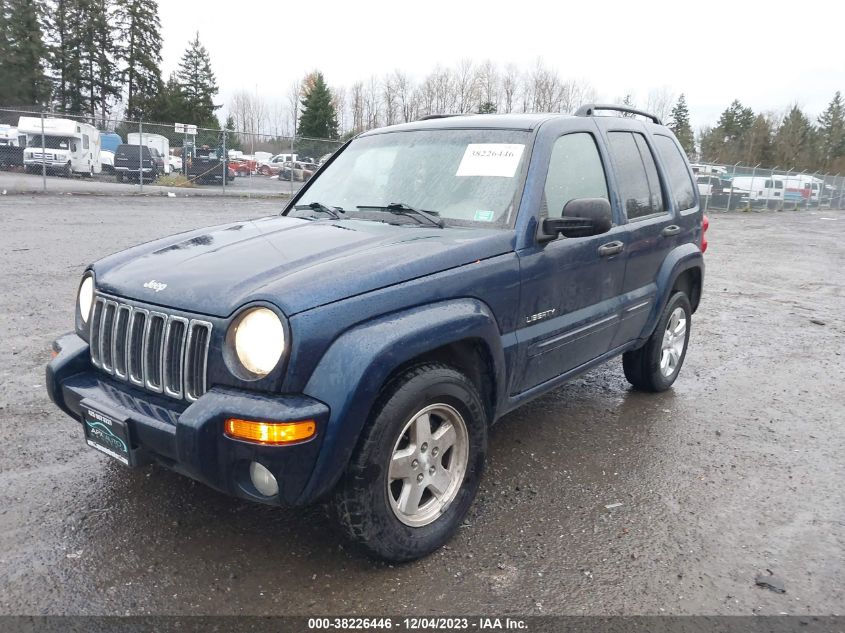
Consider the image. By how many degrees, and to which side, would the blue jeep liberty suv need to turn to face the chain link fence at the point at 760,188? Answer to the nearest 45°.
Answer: approximately 180°

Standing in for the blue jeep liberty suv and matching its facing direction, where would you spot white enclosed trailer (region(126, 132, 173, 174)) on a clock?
The white enclosed trailer is roughly at 4 o'clock from the blue jeep liberty suv.

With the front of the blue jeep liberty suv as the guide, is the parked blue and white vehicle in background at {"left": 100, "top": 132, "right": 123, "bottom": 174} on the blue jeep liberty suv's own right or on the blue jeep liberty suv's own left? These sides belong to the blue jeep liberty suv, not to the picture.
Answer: on the blue jeep liberty suv's own right

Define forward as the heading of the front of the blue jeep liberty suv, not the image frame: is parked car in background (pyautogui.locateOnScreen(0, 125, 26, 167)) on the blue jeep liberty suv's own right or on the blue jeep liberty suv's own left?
on the blue jeep liberty suv's own right

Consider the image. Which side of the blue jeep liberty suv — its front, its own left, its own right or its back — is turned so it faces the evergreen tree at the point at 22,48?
right

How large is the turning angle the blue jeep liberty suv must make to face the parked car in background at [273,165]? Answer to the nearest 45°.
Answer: approximately 135° to its right

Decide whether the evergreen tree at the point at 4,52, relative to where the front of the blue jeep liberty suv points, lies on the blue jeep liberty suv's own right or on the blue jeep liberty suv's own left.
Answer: on the blue jeep liberty suv's own right

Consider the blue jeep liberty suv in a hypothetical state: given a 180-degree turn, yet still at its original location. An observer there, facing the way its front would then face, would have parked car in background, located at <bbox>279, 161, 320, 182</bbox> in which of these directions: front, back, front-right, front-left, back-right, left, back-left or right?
front-left

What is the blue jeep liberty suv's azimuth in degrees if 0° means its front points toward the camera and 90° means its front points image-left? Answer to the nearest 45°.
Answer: approximately 45°
